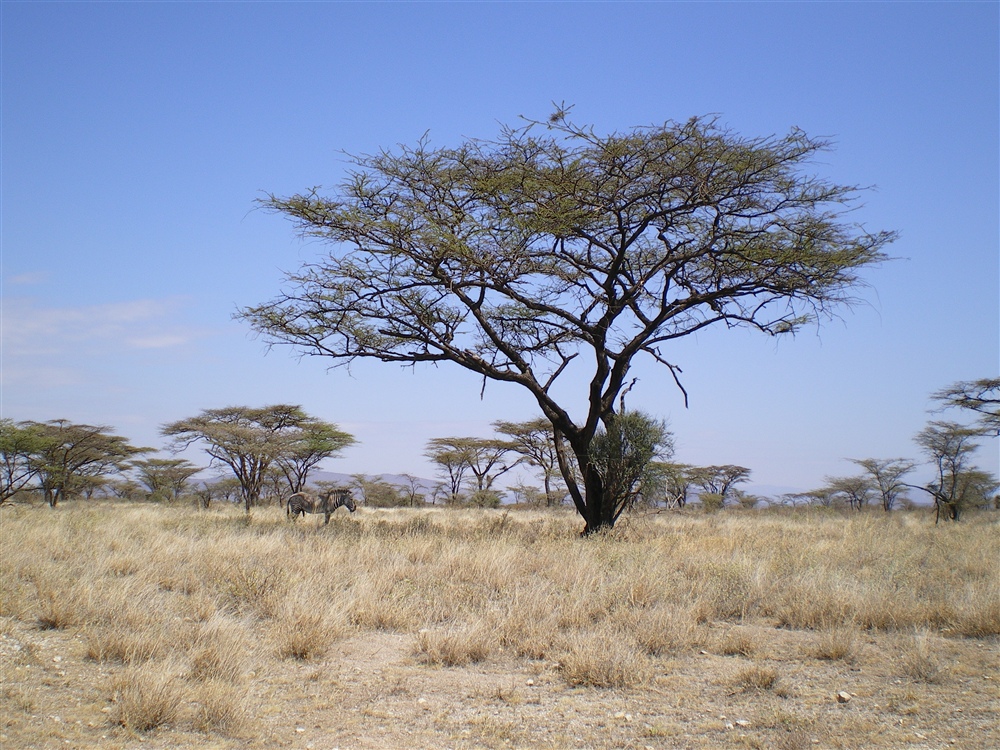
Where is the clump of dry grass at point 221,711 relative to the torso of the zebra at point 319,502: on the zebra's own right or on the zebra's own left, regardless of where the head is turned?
on the zebra's own right

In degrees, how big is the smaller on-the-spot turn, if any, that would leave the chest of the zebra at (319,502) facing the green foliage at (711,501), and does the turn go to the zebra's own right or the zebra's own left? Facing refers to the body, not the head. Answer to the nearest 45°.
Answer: approximately 45° to the zebra's own left

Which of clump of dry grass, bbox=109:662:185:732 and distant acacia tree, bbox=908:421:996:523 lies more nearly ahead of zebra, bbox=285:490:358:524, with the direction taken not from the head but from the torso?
the distant acacia tree

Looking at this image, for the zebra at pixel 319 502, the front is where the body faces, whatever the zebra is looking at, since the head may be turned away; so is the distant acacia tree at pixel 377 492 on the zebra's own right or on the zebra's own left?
on the zebra's own left

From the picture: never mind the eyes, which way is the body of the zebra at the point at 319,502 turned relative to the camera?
to the viewer's right

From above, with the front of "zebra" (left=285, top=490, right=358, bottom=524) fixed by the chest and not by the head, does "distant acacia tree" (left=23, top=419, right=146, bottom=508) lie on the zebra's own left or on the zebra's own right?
on the zebra's own left

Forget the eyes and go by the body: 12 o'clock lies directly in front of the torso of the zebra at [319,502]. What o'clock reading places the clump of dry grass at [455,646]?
The clump of dry grass is roughly at 3 o'clock from the zebra.

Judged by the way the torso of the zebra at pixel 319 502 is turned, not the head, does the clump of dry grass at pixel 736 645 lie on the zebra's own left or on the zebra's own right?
on the zebra's own right

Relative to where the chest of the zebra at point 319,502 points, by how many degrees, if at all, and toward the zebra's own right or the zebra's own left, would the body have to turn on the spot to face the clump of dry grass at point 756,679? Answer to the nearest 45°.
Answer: approximately 90° to the zebra's own right

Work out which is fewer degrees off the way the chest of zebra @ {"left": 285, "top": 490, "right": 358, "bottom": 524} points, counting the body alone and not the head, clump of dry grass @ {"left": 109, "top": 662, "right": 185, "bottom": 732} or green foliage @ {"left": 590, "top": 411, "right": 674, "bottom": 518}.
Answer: the green foliage

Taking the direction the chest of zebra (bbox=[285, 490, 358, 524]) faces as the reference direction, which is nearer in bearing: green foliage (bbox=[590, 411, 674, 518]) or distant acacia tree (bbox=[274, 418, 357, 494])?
the green foliage
